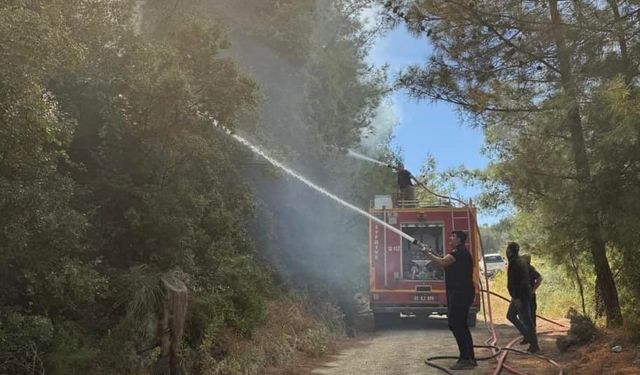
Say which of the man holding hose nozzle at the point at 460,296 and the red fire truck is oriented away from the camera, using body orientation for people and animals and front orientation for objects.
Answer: the red fire truck

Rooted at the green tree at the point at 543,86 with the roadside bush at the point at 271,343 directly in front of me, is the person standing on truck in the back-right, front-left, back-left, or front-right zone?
front-right

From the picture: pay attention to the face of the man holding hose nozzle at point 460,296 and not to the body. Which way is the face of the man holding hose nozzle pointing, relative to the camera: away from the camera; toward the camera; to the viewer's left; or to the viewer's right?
to the viewer's left

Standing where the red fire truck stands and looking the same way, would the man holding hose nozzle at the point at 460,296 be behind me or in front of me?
behind

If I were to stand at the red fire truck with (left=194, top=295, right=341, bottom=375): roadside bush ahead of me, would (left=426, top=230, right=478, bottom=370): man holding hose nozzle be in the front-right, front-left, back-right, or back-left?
front-left

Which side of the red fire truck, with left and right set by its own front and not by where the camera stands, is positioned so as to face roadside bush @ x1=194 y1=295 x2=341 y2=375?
back

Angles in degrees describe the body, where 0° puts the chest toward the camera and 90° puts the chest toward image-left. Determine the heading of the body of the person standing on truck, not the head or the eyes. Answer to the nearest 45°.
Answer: approximately 90°

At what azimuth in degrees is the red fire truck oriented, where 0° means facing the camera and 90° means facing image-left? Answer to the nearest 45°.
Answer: approximately 180°

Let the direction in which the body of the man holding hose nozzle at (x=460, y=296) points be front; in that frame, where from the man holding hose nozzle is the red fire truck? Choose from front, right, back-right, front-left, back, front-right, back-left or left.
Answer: right

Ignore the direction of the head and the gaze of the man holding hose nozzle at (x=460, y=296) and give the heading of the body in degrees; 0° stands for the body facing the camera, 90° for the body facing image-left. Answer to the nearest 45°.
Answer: approximately 90°
